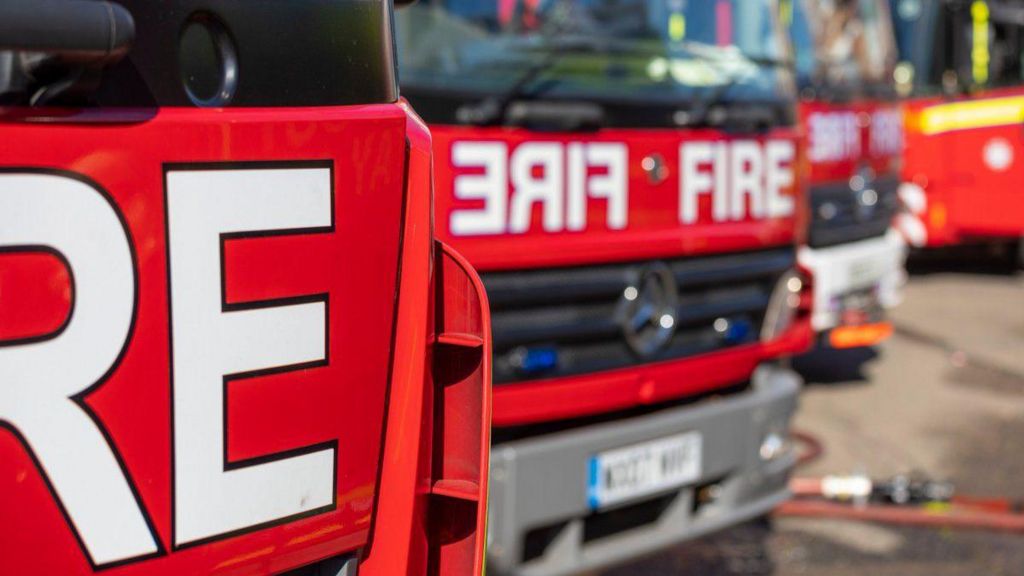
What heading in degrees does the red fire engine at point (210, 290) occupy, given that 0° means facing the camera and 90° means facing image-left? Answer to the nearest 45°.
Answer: approximately 315°

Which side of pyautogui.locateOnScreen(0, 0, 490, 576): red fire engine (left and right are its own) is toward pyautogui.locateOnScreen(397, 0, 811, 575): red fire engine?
left

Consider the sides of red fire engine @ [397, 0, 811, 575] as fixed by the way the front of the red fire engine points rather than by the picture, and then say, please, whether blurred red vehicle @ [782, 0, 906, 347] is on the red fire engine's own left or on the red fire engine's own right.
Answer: on the red fire engine's own left

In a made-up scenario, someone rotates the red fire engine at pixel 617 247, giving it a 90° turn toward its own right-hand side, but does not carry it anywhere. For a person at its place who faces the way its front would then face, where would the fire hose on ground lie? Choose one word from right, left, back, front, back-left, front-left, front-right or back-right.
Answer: back

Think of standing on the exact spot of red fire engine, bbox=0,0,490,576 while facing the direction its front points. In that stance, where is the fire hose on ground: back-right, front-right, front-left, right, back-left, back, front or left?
left

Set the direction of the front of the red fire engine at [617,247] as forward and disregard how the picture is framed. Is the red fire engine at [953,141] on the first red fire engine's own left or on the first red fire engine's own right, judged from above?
on the first red fire engine's own left

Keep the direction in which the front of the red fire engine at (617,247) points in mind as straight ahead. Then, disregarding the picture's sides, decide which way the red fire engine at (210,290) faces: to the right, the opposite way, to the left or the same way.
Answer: the same way

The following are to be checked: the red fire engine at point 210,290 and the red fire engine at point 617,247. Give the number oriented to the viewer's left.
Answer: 0

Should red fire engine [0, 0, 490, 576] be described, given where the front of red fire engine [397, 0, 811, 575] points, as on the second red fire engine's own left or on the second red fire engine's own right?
on the second red fire engine's own right

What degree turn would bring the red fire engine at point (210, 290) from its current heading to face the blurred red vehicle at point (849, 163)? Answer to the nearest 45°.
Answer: approximately 90° to its left

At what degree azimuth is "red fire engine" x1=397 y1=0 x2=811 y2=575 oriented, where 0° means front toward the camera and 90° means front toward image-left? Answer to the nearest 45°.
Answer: approximately 315°

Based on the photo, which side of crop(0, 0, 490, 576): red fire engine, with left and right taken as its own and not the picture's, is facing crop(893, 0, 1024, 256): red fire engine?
left
